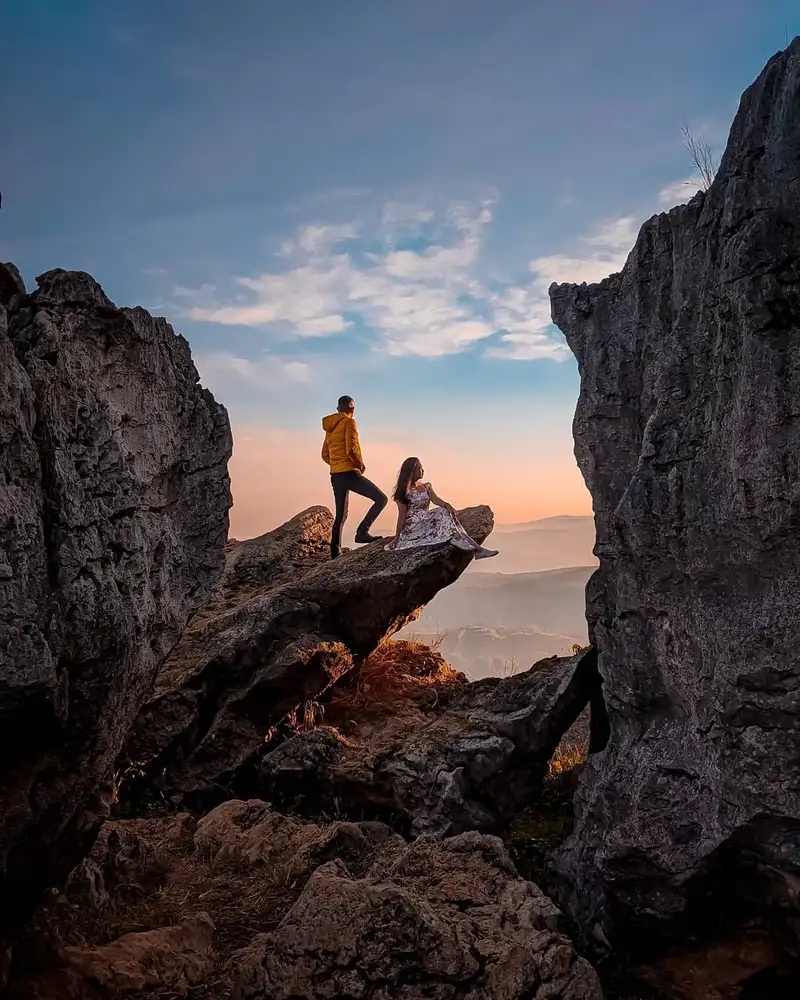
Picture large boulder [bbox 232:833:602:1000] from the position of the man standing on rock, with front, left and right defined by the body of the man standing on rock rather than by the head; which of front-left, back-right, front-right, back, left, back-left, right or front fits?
back-right

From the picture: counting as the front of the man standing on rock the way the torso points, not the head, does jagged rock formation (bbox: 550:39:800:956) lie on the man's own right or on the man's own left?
on the man's own right

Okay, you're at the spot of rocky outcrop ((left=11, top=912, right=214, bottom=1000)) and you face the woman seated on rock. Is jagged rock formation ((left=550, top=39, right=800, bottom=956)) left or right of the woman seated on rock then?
right

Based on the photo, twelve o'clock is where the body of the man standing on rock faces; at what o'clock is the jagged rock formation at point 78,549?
The jagged rock formation is roughly at 5 o'clock from the man standing on rock.

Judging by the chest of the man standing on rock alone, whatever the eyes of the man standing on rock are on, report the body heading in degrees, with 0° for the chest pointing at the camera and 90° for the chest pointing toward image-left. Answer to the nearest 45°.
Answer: approximately 225°

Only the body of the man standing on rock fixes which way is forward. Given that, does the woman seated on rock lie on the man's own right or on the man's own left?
on the man's own right

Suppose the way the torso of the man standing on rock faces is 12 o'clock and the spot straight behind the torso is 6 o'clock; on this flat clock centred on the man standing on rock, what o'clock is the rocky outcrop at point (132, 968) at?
The rocky outcrop is roughly at 5 o'clock from the man standing on rock.

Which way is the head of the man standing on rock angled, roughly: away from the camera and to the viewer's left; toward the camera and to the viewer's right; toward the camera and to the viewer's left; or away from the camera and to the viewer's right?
away from the camera and to the viewer's right

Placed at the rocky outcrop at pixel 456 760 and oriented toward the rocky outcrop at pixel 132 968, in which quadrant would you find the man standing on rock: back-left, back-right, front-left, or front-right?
back-right
